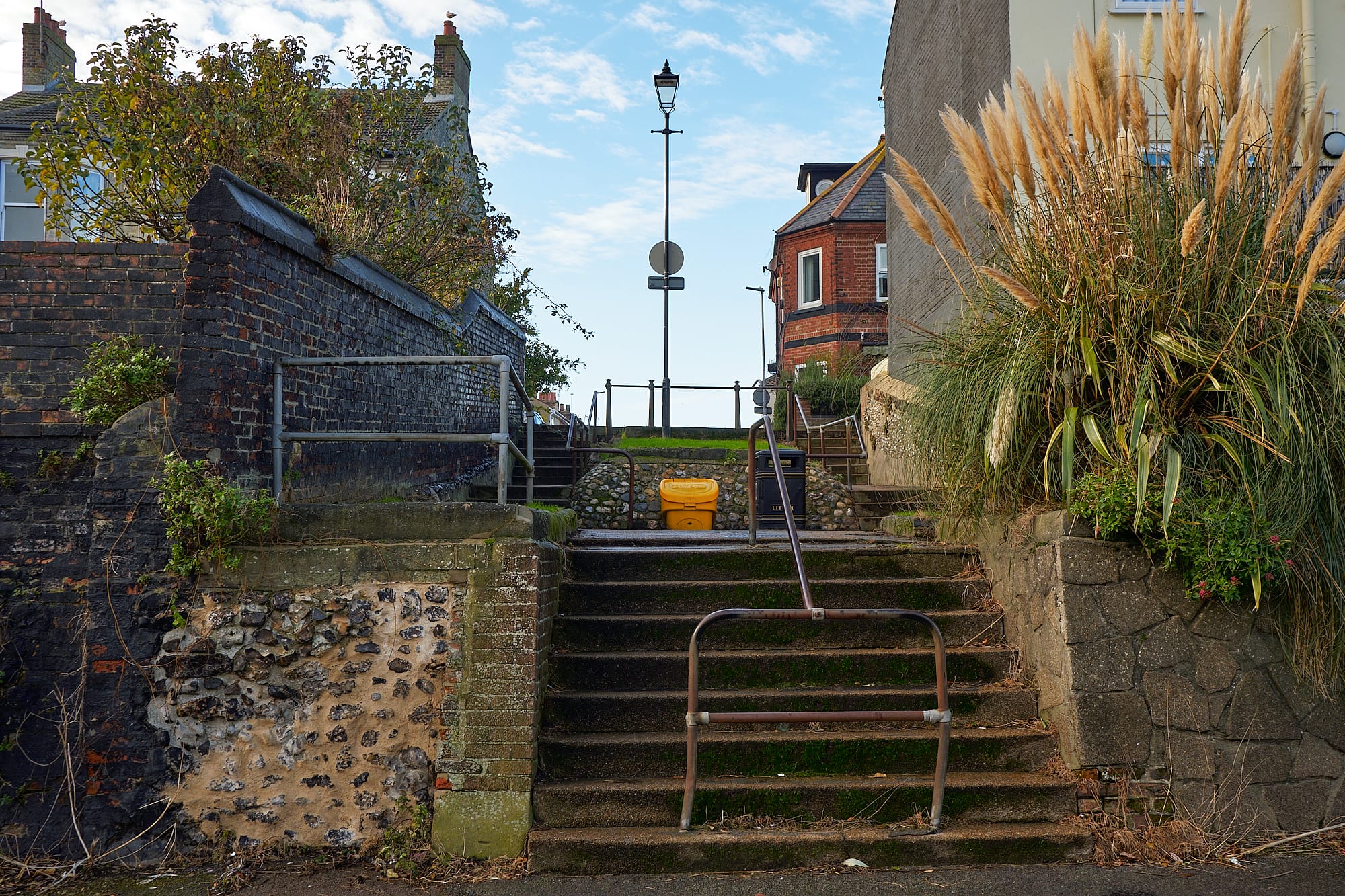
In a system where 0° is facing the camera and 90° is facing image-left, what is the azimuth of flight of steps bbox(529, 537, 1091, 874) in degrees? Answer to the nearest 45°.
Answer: approximately 0°

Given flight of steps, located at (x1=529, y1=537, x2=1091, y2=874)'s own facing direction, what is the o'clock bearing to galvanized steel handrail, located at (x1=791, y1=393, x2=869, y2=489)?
The galvanized steel handrail is roughly at 6 o'clock from the flight of steps.

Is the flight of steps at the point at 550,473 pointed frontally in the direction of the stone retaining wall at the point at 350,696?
yes
